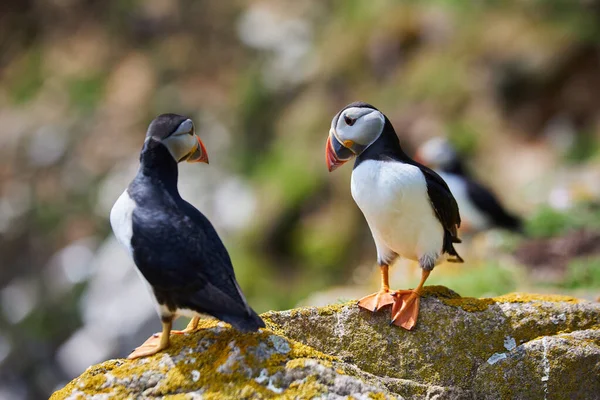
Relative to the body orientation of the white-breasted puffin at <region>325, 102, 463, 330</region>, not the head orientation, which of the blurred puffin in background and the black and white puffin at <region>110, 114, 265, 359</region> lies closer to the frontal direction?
the black and white puffin

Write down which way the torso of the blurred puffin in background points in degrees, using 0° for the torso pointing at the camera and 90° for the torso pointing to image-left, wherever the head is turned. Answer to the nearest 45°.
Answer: approximately 90°

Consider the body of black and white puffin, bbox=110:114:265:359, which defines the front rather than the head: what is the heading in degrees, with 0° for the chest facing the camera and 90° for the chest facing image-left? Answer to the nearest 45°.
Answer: approximately 90°

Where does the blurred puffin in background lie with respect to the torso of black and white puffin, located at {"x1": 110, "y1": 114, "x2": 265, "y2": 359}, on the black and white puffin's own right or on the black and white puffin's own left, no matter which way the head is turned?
on the black and white puffin's own right

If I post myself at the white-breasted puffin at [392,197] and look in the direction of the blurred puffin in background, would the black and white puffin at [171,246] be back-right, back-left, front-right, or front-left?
back-left

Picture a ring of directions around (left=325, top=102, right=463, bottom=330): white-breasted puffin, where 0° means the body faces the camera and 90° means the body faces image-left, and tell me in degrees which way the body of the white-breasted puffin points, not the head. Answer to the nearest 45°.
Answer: approximately 45°
